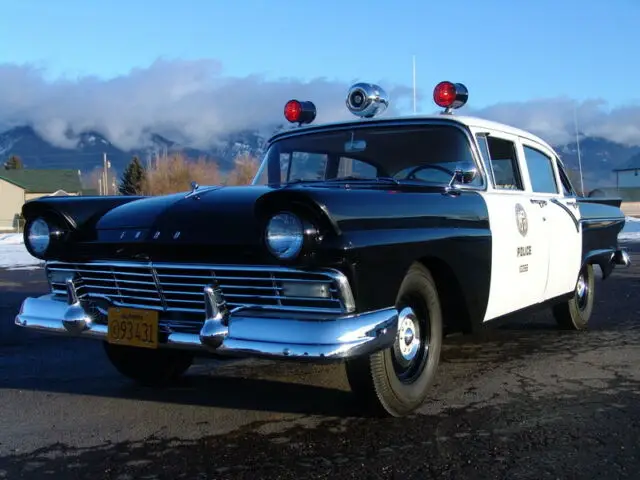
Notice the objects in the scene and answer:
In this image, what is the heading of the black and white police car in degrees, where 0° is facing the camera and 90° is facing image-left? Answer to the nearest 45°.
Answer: approximately 45°
